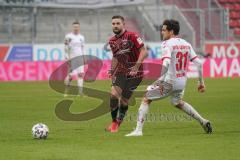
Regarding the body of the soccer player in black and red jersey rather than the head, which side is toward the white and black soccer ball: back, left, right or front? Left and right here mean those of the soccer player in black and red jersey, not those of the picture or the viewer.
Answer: front

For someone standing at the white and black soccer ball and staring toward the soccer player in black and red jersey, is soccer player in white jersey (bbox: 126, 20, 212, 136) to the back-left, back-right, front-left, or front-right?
front-right

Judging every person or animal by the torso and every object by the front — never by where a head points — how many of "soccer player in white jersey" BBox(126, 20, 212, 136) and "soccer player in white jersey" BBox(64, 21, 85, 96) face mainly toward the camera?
1

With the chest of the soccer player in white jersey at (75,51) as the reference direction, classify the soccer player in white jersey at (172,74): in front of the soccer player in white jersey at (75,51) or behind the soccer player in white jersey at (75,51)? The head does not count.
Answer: in front

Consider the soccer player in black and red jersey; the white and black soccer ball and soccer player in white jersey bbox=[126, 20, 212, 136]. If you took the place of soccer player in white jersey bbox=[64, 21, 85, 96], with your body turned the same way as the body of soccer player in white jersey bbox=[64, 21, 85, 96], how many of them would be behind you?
0

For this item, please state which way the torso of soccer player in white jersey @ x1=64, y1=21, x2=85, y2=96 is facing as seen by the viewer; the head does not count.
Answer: toward the camera

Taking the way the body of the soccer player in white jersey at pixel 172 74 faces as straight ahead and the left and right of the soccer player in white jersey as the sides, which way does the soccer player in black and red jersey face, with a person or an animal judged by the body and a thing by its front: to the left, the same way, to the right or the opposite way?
to the left

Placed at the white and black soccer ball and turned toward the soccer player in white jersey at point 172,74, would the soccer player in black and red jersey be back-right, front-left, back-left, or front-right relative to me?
front-left

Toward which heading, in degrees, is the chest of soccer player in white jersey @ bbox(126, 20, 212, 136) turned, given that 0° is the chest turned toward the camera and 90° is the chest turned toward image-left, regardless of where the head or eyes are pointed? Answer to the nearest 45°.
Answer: approximately 135°

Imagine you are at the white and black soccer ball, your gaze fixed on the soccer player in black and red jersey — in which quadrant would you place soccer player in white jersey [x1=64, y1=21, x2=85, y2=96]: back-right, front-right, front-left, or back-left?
front-left

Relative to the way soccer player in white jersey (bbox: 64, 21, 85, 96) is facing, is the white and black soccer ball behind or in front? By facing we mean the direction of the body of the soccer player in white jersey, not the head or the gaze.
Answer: in front

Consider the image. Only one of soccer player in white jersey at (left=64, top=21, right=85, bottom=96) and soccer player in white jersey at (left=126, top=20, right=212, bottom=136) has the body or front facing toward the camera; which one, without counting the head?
soccer player in white jersey at (left=64, top=21, right=85, bottom=96)

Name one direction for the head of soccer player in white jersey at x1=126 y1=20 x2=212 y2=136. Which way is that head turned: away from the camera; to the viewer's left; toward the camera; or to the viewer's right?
to the viewer's left

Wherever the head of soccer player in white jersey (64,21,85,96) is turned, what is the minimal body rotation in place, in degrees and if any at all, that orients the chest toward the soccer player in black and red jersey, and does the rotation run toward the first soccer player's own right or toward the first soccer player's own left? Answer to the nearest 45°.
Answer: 0° — they already face them

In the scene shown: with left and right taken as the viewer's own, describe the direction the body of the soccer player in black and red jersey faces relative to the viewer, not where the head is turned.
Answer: facing the viewer and to the left of the viewer
